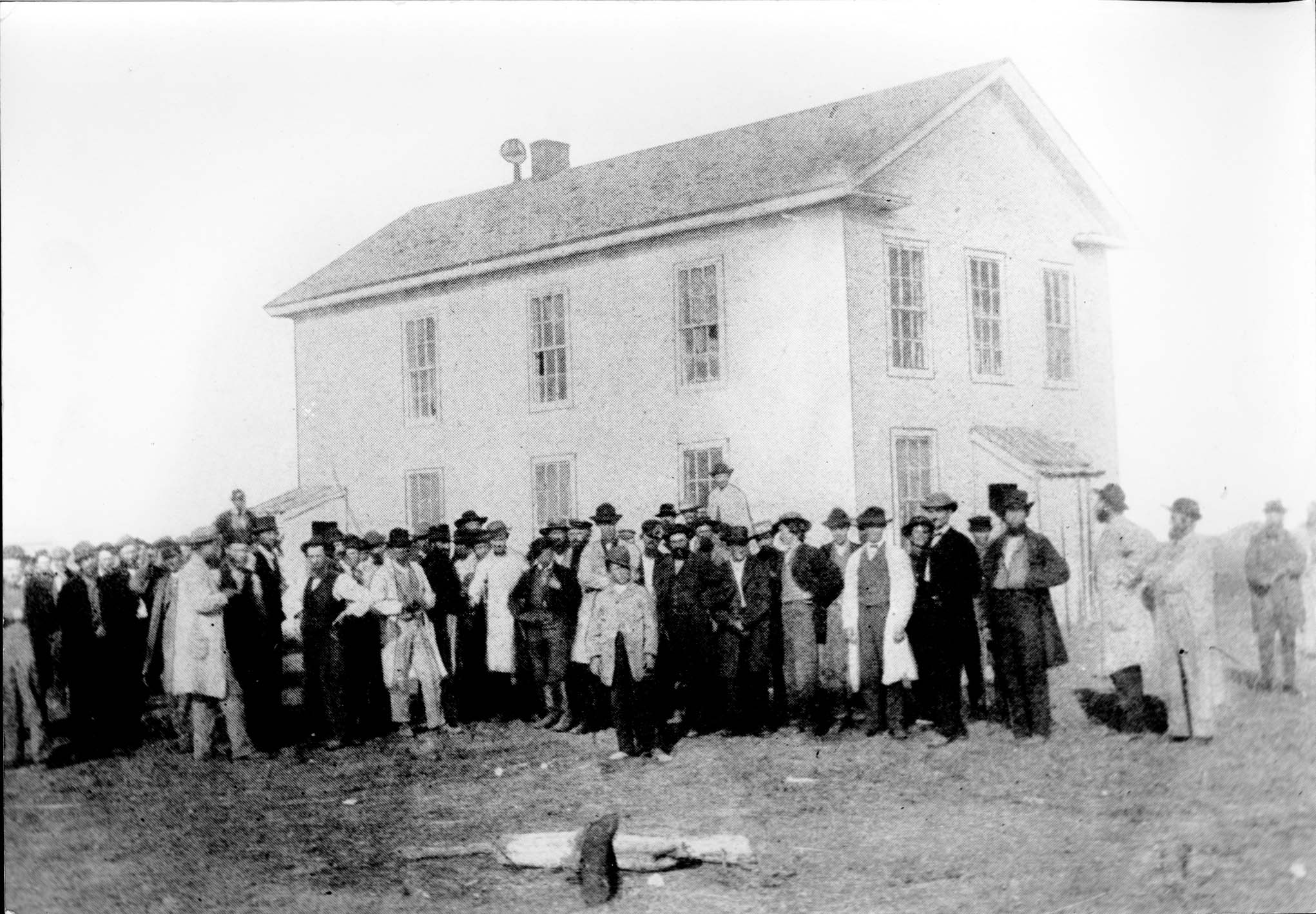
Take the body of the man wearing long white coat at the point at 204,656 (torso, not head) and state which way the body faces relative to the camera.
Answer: to the viewer's right

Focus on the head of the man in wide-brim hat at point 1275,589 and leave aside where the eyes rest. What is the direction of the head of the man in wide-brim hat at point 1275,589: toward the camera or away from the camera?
toward the camera

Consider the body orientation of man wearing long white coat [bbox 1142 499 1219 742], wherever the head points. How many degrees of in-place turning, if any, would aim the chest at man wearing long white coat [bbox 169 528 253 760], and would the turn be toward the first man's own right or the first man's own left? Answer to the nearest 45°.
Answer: approximately 45° to the first man's own right

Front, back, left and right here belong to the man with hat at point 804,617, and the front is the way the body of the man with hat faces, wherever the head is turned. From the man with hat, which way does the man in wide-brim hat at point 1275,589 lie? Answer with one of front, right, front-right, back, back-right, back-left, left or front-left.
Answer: back-left

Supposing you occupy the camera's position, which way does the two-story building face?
facing the viewer and to the right of the viewer

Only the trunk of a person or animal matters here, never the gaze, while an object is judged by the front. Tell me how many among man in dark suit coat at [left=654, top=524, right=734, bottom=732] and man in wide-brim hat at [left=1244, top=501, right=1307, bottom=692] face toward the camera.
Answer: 2

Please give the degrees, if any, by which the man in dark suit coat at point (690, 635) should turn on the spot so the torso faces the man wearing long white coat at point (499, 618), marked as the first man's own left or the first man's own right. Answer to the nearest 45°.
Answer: approximately 90° to the first man's own right

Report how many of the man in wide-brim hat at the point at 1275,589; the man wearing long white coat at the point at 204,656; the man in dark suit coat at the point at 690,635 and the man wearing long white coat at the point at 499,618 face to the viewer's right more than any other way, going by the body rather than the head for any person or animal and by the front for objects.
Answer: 1

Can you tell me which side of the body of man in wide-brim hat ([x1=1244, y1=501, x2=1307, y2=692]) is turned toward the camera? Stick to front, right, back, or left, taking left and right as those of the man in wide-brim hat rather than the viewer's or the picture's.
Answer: front

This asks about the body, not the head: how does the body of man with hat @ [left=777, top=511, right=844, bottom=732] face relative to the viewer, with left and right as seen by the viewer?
facing the viewer and to the left of the viewer

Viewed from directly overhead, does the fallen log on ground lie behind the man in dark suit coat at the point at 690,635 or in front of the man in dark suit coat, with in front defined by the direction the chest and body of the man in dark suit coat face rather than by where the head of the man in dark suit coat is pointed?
in front

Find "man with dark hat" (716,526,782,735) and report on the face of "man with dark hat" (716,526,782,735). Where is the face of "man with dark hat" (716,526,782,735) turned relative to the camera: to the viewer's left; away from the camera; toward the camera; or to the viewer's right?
toward the camera

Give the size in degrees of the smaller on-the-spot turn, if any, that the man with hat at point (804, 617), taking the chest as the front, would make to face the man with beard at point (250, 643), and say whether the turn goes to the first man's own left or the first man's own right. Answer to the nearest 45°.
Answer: approximately 45° to the first man's own right

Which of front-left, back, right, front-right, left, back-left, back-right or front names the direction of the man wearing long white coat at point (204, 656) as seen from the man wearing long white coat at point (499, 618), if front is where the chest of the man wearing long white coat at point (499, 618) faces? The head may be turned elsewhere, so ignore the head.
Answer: right
